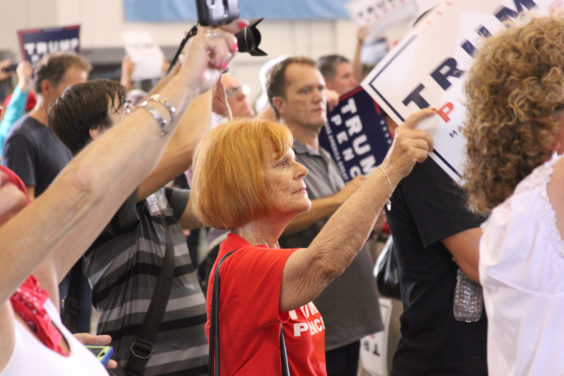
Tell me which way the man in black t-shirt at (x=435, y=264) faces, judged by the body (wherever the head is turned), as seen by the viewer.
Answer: to the viewer's right

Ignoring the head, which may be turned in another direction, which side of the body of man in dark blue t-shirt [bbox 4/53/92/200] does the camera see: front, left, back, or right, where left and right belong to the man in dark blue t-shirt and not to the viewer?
right

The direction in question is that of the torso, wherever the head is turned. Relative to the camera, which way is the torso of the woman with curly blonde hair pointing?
to the viewer's right

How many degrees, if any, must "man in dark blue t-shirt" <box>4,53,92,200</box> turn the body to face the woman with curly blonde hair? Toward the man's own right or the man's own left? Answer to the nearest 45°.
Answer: approximately 90° to the man's own right

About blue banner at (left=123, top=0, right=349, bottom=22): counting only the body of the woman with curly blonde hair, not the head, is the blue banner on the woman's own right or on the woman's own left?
on the woman's own left

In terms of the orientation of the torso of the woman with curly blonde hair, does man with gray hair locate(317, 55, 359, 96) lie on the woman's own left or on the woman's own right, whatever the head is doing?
on the woman's own left
